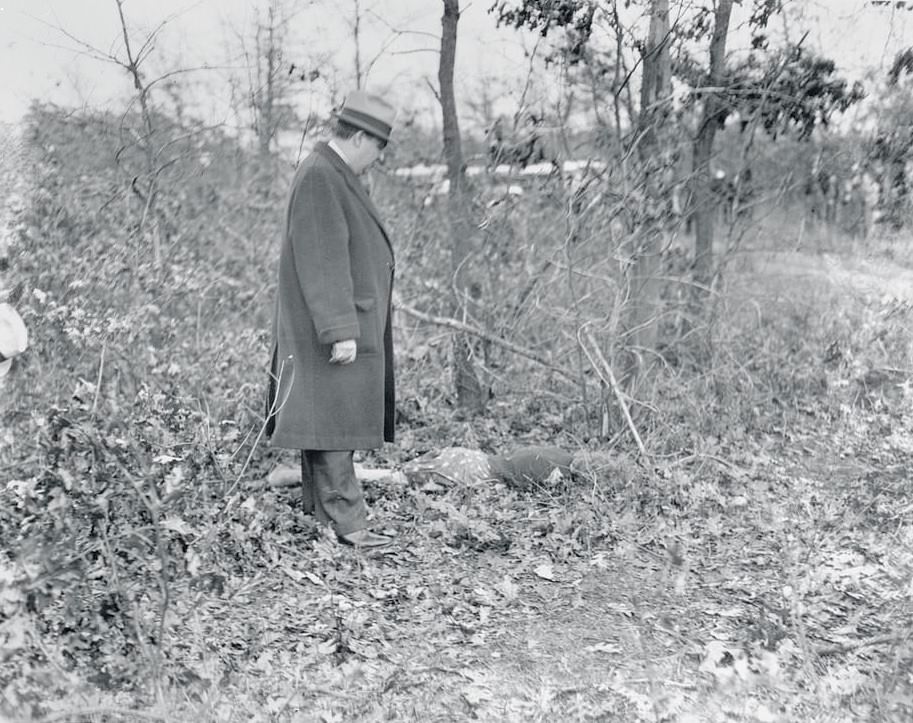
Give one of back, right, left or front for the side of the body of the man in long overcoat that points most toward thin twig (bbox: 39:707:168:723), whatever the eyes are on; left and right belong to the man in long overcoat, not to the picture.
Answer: right

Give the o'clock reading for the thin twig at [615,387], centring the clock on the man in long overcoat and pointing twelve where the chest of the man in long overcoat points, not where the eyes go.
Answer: The thin twig is roughly at 11 o'clock from the man in long overcoat.

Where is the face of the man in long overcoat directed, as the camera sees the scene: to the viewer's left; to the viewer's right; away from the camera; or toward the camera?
to the viewer's right

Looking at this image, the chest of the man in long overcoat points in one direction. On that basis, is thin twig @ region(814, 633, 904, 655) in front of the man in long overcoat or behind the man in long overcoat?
in front

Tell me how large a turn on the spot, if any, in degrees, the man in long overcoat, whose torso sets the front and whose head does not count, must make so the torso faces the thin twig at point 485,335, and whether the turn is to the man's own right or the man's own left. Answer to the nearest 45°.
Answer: approximately 45° to the man's own left

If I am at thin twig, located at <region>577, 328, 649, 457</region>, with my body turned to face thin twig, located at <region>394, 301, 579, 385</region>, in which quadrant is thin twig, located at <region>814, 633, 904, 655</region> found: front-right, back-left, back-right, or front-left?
back-left

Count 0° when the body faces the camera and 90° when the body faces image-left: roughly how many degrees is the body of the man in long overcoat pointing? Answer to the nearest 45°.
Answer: approximately 270°
